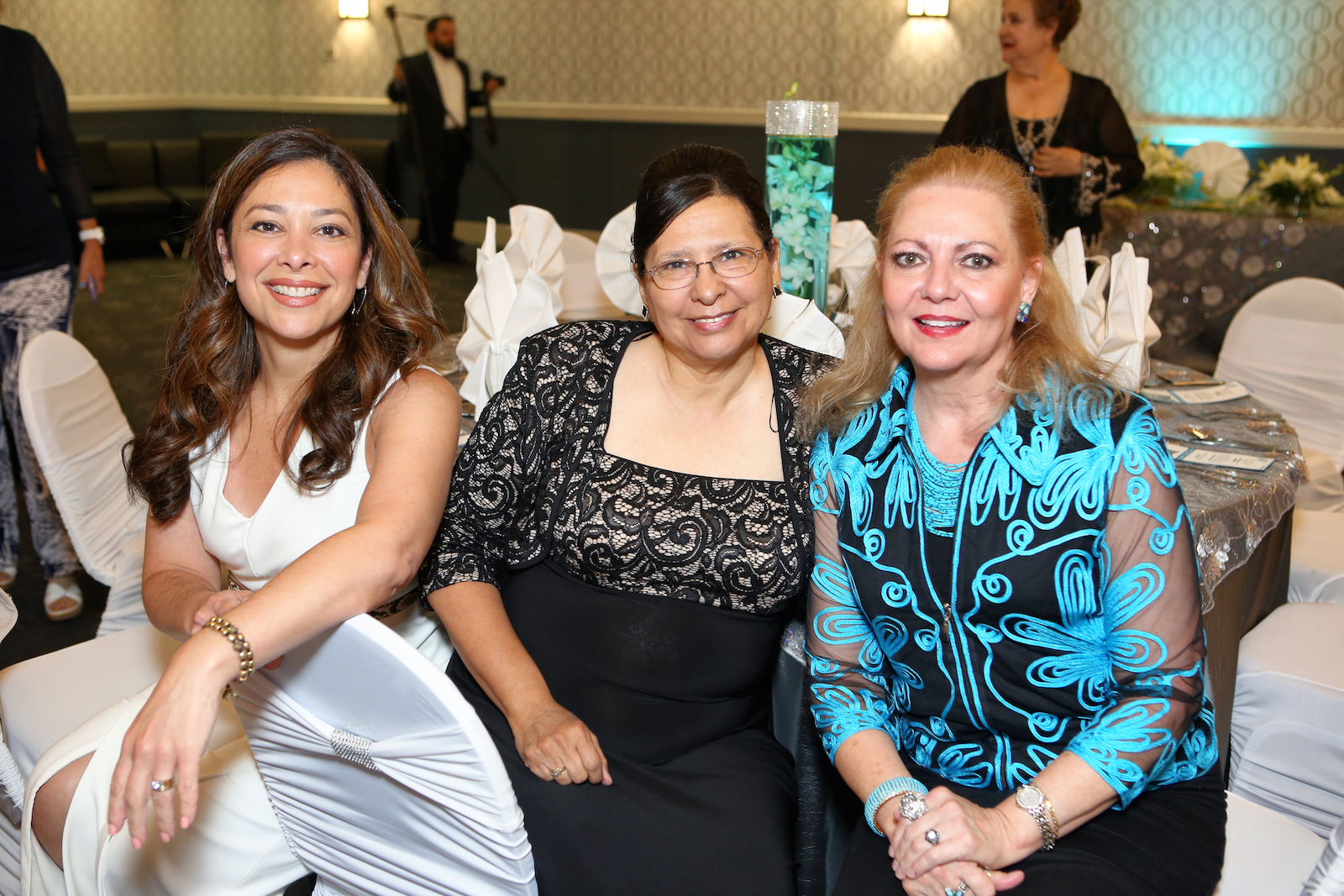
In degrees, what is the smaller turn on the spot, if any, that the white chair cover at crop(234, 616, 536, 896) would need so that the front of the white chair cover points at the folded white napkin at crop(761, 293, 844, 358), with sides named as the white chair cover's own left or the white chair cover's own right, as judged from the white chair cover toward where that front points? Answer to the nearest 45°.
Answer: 0° — it already faces it

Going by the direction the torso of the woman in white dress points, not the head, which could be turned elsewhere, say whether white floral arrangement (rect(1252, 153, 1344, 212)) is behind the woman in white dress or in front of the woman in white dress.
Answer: behind

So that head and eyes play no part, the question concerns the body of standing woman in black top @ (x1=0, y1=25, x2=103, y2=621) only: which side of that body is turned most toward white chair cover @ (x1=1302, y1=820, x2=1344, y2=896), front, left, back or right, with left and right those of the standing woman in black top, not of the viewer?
front

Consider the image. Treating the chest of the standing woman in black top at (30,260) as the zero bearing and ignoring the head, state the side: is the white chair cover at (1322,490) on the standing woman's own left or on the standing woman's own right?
on the standing woman's own left

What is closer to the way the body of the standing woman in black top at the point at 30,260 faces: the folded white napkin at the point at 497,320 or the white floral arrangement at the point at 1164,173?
the folded white napkin

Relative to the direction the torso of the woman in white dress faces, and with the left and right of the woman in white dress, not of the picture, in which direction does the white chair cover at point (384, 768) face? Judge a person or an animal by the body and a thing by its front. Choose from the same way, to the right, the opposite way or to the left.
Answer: the opposite way

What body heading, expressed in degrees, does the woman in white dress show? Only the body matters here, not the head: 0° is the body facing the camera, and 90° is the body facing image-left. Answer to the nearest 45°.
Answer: approximately 45°
